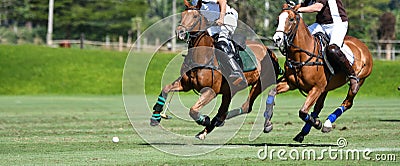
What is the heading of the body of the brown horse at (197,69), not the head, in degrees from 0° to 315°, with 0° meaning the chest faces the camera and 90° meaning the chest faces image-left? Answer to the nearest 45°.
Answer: approximately 45°

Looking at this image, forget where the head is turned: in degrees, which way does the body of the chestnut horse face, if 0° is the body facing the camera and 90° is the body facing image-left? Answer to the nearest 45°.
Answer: approximately 45°

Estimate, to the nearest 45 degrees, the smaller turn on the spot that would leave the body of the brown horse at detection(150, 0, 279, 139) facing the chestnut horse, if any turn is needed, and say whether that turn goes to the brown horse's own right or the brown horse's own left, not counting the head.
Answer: approximately 135° to the brown horse's own left
